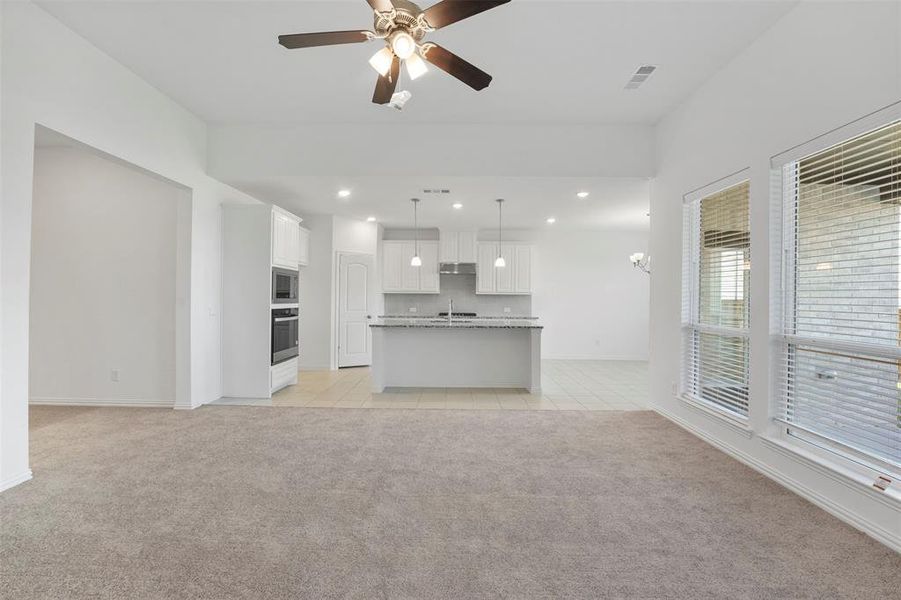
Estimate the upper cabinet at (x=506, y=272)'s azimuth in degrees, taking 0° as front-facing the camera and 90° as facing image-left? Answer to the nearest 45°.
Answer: approximately 0°

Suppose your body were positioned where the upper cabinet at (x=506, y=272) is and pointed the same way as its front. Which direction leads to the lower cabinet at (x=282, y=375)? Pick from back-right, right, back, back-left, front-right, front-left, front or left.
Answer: front-right

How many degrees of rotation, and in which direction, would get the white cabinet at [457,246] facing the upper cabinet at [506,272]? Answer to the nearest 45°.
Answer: approximately 90° to its left

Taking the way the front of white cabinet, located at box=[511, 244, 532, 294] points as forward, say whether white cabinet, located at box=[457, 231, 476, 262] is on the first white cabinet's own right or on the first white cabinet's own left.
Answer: on the first white cabinet's own right

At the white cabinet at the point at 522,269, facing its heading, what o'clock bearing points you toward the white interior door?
The white interior door is roughly at 2 o'clock from the white cabinet.

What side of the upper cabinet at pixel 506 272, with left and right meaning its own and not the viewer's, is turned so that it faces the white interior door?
right

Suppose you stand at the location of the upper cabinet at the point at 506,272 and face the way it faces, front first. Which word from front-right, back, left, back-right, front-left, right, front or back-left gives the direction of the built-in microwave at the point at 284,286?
front-right
